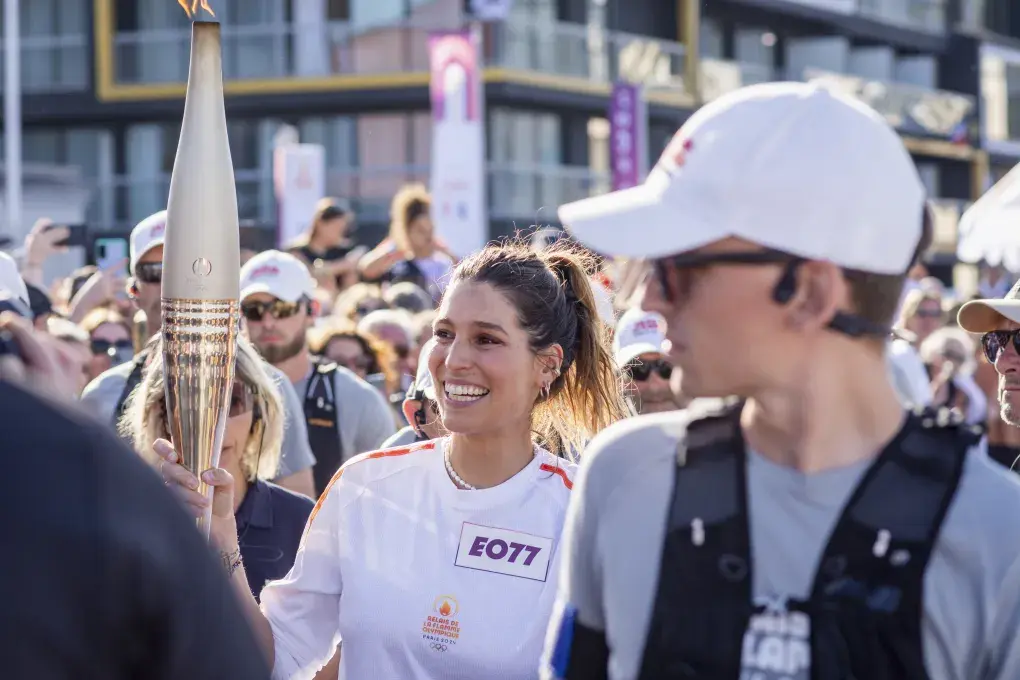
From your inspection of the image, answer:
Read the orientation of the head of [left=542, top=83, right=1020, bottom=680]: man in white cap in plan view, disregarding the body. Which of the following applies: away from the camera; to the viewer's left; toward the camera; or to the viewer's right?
to the viewer's left

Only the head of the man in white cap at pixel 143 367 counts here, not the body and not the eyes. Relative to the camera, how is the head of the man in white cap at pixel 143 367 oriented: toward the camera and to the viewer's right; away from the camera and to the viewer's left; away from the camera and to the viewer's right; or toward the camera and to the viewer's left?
toward the camera and to the viewer's right

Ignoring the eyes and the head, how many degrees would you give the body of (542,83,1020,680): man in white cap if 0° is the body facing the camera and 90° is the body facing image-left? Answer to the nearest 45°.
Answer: approximately 45°

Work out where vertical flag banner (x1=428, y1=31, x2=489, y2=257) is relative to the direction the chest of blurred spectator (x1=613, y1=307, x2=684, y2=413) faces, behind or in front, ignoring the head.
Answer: behind

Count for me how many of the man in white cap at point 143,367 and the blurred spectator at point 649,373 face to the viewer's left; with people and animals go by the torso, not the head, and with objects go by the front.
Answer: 0

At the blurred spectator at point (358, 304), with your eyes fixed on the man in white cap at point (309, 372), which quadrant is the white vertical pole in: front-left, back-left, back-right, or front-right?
back-right

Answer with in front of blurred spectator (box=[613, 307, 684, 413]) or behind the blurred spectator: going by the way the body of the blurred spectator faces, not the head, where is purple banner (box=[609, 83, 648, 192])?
behind

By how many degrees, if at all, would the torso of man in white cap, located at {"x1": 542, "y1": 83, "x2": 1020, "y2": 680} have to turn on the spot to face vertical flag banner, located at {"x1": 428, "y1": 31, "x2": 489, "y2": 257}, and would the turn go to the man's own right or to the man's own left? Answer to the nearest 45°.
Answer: approximately 135° to the man's own right

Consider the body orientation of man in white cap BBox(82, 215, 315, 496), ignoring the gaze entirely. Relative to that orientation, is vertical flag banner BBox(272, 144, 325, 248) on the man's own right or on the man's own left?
on the man's own left

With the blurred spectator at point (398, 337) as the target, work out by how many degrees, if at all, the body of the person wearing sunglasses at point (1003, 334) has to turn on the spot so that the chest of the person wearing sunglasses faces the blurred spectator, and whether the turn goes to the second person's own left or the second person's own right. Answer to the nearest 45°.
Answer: approximately 90° to the second person's own right

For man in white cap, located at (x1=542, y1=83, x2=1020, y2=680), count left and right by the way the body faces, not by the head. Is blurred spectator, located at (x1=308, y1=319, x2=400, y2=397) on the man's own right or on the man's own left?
on the man's own right

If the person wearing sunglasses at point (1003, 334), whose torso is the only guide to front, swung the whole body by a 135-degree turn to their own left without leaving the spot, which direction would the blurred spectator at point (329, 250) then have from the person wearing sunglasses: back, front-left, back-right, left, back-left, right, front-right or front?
back-left

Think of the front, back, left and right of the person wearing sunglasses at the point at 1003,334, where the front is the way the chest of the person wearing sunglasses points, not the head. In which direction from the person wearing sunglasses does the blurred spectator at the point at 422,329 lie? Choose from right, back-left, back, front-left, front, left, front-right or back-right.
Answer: right
